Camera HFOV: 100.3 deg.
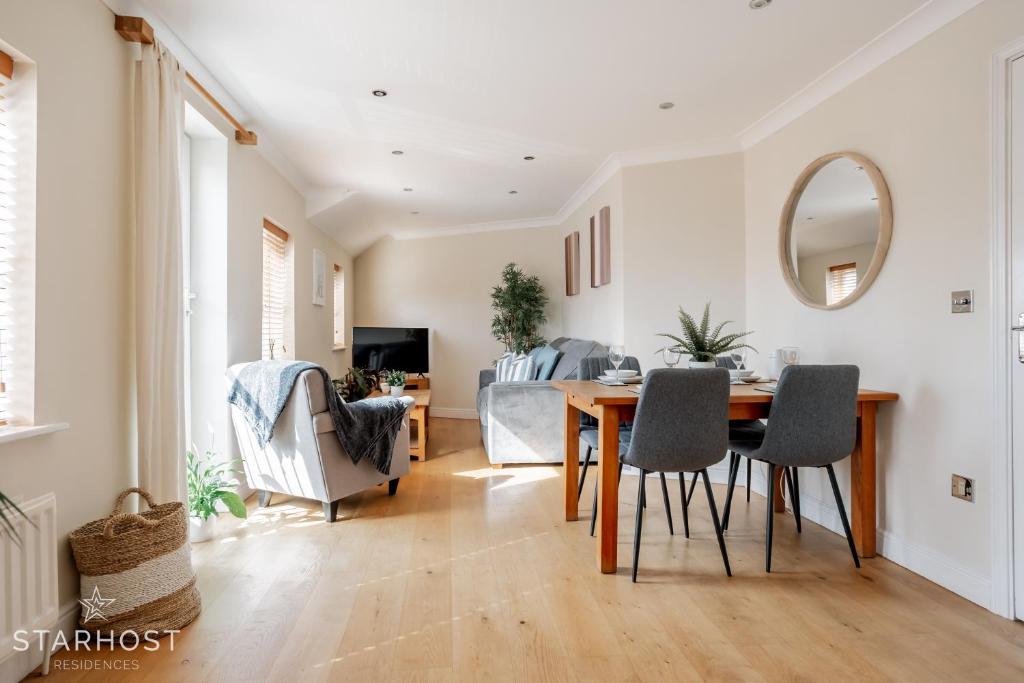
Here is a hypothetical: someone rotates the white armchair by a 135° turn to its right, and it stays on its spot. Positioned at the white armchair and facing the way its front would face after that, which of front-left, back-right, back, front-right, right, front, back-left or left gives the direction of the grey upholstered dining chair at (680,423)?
front-left

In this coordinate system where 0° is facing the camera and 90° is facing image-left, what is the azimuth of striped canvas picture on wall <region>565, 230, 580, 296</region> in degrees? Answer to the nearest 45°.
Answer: approximately 90°

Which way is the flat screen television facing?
toward the camera

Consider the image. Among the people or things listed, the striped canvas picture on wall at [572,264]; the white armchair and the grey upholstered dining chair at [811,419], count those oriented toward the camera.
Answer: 0

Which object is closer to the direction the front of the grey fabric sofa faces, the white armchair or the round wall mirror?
the white armchair

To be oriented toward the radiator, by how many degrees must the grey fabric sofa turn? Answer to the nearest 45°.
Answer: approximately 45° to its left

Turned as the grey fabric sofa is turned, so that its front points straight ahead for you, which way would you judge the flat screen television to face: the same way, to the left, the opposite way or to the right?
to the left

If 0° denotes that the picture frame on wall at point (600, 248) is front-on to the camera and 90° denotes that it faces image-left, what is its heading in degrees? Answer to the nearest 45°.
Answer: approximately 90°

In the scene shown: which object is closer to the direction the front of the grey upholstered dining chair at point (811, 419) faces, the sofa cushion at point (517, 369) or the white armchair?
the sofa cushion

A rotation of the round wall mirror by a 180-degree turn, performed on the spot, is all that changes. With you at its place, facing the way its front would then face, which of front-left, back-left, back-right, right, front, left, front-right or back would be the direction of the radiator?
back

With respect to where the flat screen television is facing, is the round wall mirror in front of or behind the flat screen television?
in front

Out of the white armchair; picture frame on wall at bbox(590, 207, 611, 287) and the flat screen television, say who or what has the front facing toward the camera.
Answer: the flat screen television

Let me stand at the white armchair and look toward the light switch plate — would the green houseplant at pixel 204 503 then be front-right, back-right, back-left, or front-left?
back-right

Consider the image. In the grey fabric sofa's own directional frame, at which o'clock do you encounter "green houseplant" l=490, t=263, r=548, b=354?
The green houseplant is roughly at 3 o'clock from the grey fabric sofa.

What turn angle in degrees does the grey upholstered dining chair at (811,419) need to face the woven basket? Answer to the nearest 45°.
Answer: approximately 90° to its left

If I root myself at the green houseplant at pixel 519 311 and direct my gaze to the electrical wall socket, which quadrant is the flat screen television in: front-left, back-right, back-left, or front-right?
back-right

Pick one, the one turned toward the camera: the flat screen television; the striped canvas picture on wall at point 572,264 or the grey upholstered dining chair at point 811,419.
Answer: the flat screen television

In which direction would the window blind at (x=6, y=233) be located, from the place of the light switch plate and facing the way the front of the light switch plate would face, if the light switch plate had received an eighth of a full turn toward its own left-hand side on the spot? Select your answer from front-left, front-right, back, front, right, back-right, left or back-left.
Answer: front-right

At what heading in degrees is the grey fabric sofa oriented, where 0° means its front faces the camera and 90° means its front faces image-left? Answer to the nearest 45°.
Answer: approximately 90°

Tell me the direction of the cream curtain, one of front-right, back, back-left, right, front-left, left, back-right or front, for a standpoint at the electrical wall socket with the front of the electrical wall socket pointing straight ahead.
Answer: front

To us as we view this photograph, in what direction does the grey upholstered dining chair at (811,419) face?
facing away from the viewer and to the left of the viewer
